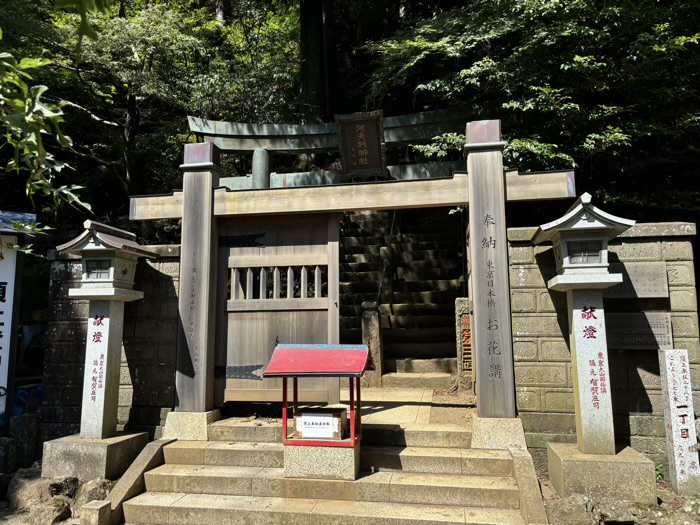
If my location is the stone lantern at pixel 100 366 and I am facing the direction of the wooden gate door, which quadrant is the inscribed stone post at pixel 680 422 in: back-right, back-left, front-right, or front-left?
front-right

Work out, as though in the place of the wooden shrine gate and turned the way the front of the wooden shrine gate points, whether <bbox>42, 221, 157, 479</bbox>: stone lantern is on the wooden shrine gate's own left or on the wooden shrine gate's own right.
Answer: on the wooden shrine gate's own right

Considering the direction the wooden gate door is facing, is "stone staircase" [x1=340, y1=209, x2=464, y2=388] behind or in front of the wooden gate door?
behind

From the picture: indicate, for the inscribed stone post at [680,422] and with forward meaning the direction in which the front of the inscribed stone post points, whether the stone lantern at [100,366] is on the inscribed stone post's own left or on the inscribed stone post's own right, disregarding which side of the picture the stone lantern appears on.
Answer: on the inscribed stone post's own right

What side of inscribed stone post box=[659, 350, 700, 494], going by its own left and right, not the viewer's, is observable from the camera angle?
front

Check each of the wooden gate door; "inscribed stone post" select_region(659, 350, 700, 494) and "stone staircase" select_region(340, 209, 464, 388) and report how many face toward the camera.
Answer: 3

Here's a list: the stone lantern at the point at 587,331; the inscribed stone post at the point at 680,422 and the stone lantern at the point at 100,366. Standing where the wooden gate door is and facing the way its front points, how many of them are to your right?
1

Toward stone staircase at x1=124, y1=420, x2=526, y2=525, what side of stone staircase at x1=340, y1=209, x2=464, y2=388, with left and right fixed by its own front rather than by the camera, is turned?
front

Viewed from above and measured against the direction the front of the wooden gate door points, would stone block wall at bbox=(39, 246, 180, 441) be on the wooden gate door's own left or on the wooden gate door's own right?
on the wooden gate door's own right

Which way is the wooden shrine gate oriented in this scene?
toward the camera

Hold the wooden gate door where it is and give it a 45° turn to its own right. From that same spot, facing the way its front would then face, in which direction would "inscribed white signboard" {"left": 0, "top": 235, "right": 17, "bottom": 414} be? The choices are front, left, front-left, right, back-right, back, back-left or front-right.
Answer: front-right

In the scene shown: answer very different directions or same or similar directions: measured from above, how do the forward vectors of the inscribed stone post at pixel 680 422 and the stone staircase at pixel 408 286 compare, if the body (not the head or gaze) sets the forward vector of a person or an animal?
same or similar directions
